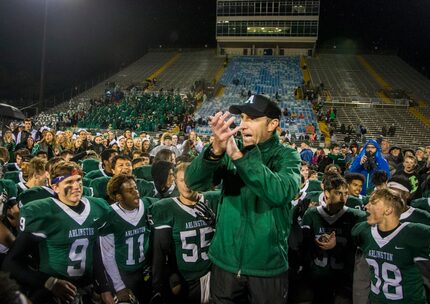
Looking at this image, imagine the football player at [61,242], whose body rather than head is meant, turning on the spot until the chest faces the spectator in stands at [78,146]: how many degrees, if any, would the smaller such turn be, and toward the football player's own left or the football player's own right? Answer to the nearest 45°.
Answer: approximately 135° to the football player's own left

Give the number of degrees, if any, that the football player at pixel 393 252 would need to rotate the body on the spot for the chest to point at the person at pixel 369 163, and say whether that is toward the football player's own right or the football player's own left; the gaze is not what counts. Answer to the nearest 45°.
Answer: approximately 135° to the football player's own right

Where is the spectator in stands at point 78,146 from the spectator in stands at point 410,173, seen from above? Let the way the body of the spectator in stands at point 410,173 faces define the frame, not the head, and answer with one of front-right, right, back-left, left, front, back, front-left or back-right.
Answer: right

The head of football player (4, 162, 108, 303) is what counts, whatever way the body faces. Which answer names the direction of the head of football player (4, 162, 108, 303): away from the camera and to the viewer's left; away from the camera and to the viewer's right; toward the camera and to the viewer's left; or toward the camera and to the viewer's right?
toward the camera and to the viewer's right

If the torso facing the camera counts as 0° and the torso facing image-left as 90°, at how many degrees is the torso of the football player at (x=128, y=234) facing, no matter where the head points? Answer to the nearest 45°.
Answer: approximately 315°

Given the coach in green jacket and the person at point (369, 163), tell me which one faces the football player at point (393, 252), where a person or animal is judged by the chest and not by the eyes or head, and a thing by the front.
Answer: the person

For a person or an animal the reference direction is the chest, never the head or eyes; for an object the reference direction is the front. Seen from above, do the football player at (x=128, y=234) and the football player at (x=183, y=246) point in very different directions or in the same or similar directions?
same or similar directions

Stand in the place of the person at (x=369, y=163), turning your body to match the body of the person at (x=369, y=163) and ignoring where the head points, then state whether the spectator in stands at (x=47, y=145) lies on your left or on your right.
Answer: on your right

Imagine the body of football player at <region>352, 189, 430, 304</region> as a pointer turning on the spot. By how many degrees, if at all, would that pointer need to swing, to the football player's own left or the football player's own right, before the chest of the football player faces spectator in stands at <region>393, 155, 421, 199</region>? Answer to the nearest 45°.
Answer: approximately 135° to the football player's own right

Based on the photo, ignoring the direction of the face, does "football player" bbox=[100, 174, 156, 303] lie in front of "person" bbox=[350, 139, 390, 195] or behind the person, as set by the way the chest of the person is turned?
in front

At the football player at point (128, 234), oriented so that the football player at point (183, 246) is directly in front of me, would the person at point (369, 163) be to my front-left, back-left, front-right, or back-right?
front-left

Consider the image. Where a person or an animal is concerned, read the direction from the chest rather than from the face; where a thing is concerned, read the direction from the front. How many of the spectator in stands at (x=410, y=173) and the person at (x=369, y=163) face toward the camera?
2

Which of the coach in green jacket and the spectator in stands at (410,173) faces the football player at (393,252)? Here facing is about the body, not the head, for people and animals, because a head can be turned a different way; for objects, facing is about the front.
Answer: the spectator in stands

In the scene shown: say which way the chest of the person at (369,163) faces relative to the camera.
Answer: toward the camera

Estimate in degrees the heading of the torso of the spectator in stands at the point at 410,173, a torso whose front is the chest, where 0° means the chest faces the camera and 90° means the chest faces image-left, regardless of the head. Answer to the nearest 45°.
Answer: approximately 0°

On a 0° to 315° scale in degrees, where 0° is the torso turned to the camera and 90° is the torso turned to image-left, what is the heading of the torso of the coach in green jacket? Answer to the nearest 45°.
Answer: approximately 45°
